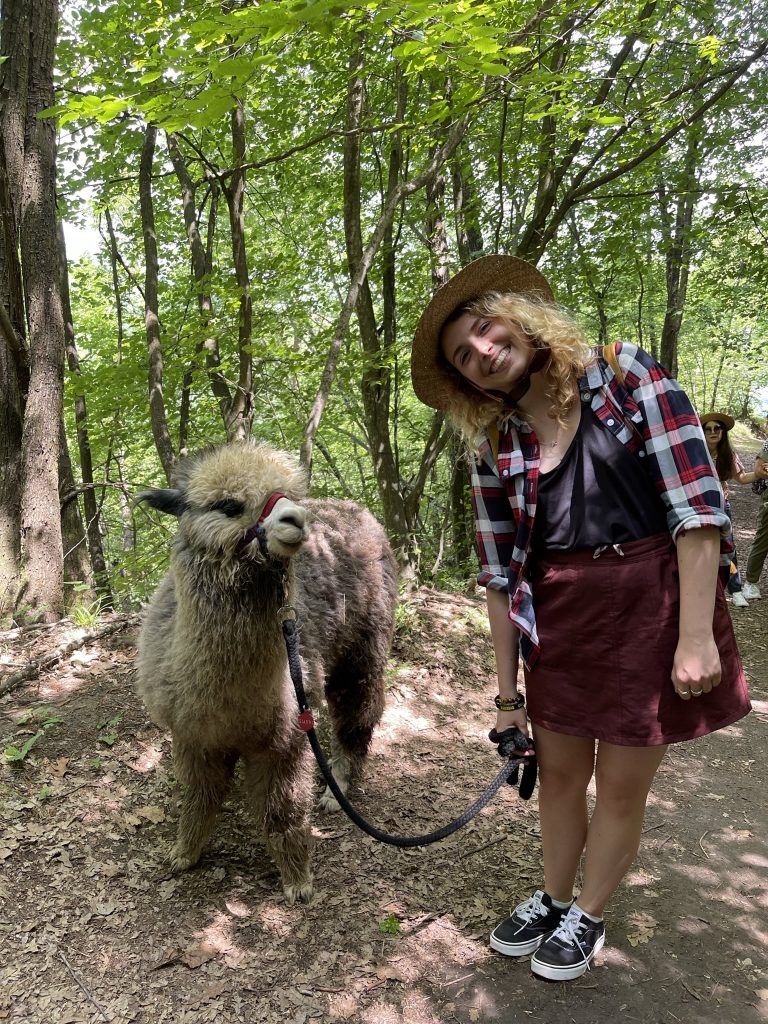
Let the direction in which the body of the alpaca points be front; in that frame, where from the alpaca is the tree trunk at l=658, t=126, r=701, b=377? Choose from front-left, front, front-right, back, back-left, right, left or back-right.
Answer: back

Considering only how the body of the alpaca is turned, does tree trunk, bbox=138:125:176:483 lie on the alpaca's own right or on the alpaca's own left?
on the alpaca's own right

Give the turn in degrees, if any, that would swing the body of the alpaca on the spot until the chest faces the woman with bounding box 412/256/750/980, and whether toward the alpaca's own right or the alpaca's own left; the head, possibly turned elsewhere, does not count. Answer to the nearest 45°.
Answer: approximately 90° to the alpaca's own left

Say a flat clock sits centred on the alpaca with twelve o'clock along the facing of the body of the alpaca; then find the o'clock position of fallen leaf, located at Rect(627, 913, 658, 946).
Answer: The fallen leaf is roughly at 8 o'clock from the alpaca.

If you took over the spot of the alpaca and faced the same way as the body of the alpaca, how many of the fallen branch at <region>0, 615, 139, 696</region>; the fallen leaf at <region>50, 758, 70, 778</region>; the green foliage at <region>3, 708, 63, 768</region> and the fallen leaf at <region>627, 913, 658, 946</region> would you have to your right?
3

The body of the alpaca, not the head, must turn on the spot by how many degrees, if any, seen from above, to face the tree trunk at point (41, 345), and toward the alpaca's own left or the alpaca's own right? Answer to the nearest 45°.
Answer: approximately 90° to the alpaca's own right

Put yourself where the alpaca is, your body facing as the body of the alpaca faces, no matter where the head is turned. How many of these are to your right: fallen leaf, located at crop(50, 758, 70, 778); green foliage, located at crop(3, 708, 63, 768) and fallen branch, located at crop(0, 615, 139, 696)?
3

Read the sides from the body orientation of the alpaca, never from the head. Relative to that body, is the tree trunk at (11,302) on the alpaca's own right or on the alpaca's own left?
on the alpaca's own right

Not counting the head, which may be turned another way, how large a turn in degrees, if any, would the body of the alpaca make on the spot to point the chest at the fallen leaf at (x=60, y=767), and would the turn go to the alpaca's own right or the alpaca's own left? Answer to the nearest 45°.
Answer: approximately 90° to the alpaca's own right

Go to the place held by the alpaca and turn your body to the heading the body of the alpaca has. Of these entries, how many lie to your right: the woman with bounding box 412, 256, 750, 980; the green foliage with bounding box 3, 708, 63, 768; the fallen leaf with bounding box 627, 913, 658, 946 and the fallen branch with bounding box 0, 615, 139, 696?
2
